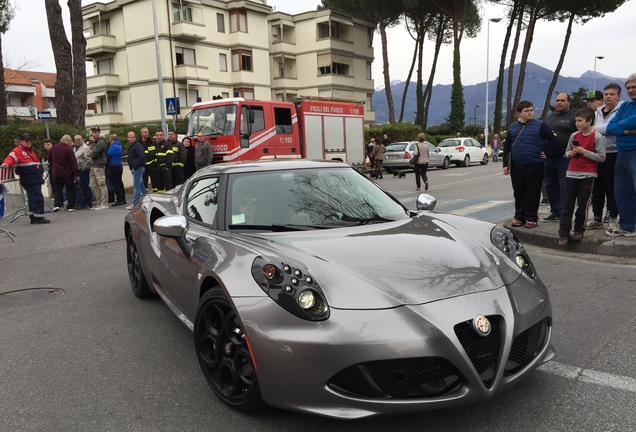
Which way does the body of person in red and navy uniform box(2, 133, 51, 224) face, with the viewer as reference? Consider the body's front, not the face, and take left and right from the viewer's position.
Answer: facing the viewer and to the right of the viewer

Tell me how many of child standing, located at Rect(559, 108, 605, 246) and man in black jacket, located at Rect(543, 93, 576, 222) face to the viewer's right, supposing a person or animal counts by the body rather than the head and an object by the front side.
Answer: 0

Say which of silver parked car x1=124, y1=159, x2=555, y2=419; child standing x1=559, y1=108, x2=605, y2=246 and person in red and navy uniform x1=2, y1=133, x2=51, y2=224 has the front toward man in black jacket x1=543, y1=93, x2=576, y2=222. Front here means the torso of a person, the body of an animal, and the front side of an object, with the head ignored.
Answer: the person in red and navy uniform

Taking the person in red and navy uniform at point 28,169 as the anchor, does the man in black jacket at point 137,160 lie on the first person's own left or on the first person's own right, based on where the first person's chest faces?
on the first person's own left

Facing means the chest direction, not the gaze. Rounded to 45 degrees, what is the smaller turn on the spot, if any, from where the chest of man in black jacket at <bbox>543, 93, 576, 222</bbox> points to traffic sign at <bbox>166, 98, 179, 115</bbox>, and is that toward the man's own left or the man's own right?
approximately 90° to the man's own right

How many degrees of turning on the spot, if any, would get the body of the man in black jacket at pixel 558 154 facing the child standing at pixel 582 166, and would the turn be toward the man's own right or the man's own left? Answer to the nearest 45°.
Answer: approximately 45° to the man's own left

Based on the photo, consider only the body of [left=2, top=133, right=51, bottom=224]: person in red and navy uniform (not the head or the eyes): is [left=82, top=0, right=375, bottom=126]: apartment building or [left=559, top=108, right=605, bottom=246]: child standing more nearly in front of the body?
the child standing

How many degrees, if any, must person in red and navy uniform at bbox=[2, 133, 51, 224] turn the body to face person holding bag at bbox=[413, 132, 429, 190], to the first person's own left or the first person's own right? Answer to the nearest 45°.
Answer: approximately 45° to the first person's own left

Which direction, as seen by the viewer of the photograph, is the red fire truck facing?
facing the viewer and to the left of the viewer

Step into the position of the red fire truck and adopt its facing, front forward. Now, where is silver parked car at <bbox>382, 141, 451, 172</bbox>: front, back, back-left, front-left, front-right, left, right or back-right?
back

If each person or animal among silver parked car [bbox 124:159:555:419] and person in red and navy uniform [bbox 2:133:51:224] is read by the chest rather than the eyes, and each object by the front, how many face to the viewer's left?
0

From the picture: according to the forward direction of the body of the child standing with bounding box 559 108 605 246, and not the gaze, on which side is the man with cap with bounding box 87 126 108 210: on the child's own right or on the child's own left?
on the child's own right

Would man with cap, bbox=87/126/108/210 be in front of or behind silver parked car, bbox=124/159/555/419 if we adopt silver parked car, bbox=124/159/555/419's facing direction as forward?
behind

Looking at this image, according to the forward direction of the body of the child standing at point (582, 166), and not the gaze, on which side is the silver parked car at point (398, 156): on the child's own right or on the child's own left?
on the child's own right

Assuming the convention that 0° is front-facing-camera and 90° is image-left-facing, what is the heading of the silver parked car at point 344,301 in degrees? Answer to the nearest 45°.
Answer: approximately 315°
